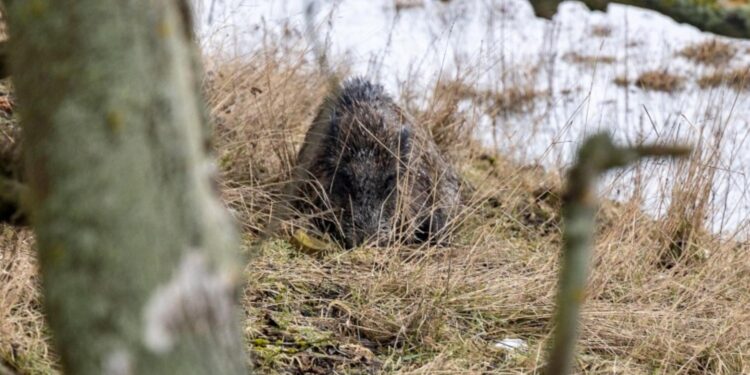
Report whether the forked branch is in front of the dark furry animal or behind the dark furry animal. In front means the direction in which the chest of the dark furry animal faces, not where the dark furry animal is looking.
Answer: in front

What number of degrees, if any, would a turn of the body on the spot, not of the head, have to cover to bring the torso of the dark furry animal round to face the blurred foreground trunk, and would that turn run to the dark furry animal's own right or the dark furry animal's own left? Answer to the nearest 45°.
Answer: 0° — it already faces it

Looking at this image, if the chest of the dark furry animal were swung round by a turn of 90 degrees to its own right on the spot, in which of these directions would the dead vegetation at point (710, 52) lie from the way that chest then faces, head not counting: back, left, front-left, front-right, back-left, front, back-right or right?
back-right

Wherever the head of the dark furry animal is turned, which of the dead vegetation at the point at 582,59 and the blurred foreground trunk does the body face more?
the blurred foreground trunk

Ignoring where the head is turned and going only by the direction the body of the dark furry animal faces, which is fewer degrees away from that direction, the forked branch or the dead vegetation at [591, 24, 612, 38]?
the forked branch

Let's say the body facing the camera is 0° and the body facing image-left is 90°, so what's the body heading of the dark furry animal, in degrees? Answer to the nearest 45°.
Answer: approximately 0°

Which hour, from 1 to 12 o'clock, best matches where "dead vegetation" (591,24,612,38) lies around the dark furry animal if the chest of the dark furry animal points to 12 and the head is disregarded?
The dead vegetation is roughly at 7 o'clock from the dark furry animal.
